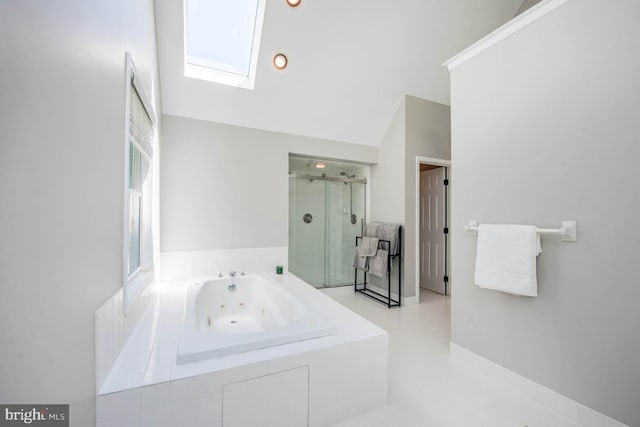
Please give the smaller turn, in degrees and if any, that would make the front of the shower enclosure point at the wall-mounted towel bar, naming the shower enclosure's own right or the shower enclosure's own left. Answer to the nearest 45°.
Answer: approximately 45° to the shower enclosure's own left

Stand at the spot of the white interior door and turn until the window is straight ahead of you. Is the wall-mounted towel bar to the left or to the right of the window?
left

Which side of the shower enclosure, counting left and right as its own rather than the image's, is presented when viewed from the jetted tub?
front

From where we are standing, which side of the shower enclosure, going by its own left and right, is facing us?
front

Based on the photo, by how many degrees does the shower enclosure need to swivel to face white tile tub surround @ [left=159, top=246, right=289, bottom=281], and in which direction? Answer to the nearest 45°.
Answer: approximately 45° to its right

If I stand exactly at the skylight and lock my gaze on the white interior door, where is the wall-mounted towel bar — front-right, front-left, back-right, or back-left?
front-right

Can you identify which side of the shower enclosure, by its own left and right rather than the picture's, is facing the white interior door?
left

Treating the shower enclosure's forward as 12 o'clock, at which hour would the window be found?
The window is roughly at 1 o'clock from the shower enclosure.

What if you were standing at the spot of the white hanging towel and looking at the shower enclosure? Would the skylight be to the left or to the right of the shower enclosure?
left

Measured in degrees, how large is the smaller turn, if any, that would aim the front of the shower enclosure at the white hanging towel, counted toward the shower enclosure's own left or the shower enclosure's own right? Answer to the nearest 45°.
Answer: approximately 45° to the shower enclosure's own left
